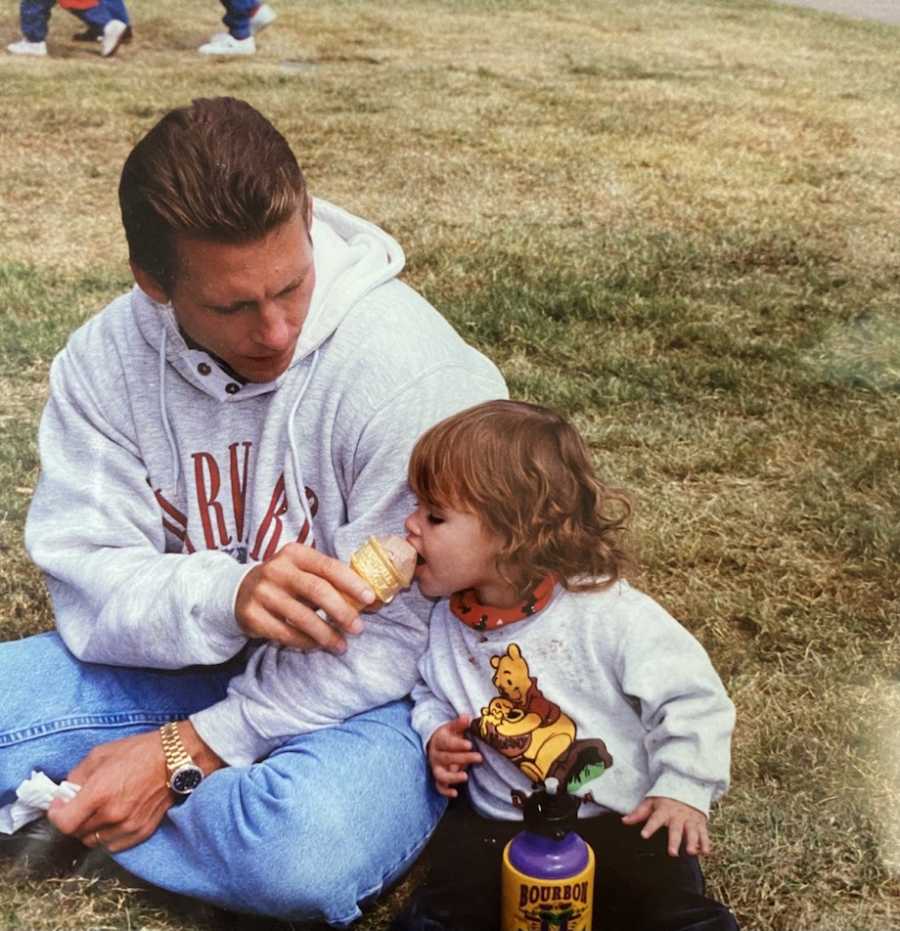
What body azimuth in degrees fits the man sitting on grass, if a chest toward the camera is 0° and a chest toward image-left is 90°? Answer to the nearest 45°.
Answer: approximately 0°

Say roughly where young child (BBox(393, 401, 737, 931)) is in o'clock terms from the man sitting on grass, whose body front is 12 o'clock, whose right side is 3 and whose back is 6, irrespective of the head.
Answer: The young child is roughly at 10 o'clock from the man sitting on grass.

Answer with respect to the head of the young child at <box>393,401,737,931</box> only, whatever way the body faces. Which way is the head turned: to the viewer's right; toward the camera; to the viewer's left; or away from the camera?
to the viewer's left

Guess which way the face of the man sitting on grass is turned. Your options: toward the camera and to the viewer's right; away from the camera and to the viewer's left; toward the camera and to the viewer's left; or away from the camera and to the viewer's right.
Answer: toward the camera and to the viewer's right
